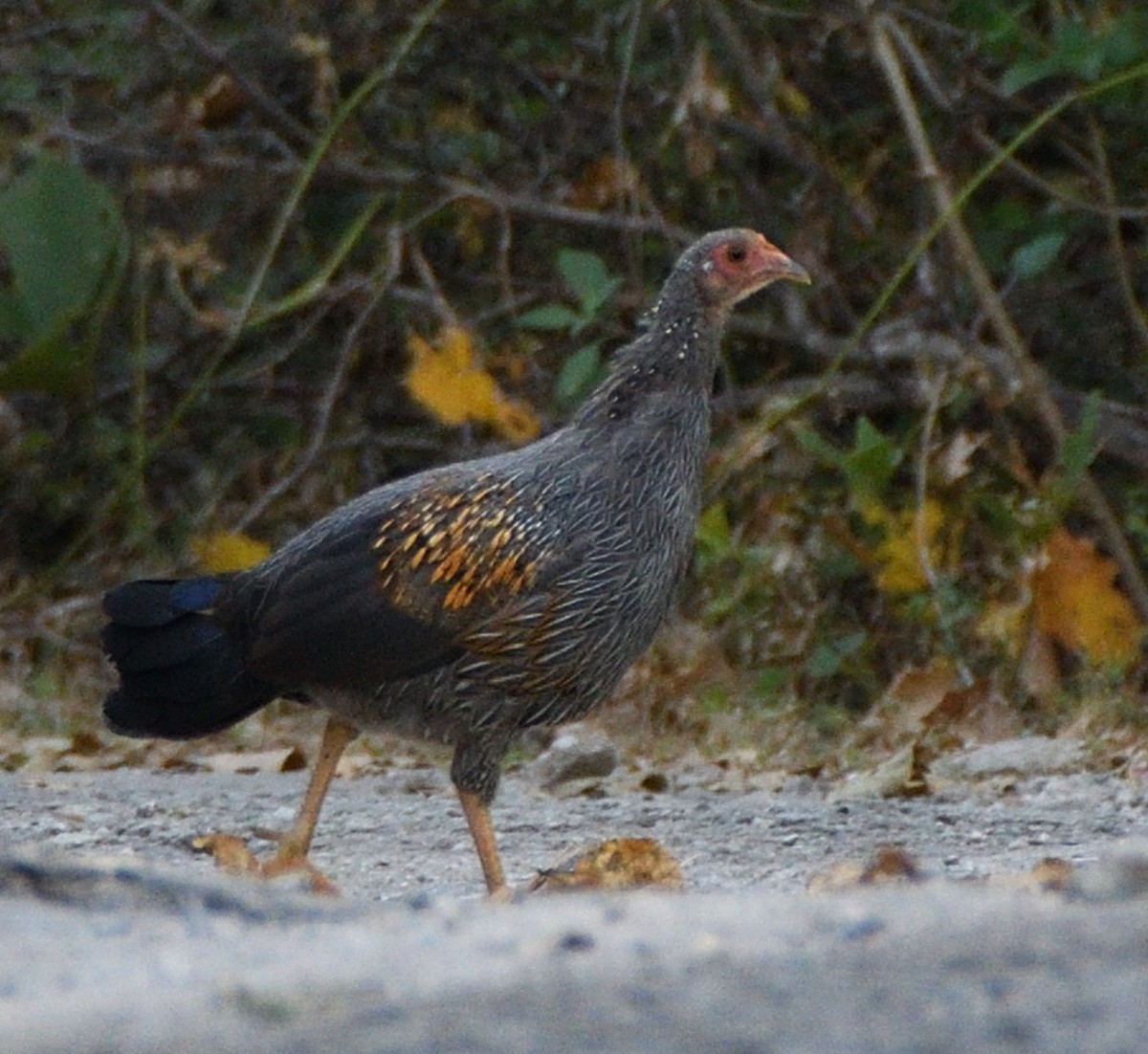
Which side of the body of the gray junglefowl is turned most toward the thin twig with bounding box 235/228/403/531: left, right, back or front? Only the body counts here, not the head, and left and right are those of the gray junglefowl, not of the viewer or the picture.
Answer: left

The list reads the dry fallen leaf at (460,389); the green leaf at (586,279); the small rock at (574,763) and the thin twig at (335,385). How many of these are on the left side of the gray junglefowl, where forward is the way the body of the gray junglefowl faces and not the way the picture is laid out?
4

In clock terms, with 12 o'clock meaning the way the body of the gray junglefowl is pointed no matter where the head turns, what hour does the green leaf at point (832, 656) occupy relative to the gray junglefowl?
The green leaf is roughly at 10 o'clock from the gray junglefowl.

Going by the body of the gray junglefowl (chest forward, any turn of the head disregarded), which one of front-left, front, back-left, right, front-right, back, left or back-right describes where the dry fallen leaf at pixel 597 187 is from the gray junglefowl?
left

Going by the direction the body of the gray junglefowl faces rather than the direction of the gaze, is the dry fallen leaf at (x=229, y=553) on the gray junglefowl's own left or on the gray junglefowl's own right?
on the gray junglefowl's own left

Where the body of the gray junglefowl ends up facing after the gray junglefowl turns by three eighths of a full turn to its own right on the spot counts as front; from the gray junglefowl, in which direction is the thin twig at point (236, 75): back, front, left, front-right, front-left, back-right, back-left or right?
back-right

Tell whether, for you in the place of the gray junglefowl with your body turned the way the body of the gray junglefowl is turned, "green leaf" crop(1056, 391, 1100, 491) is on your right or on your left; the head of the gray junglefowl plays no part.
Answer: on your left

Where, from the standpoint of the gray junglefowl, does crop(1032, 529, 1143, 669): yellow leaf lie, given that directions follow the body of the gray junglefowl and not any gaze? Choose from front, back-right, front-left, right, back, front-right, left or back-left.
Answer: front-left

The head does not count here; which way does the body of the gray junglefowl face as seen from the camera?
to the viewer's right

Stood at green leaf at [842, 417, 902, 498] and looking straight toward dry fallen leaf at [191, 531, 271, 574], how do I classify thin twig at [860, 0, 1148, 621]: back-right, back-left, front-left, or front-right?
back-right

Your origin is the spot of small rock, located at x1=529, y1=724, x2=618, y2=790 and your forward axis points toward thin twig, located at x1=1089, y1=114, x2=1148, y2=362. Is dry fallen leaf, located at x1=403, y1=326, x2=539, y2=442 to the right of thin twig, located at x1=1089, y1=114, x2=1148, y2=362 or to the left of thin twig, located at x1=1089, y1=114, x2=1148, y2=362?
left

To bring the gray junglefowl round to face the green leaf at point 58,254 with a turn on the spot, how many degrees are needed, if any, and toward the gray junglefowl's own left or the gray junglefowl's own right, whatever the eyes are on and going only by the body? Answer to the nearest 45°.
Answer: approximately 90° to the gray junglefowl's own left
